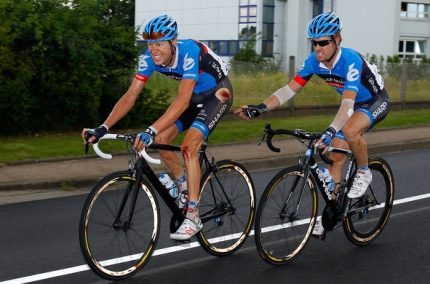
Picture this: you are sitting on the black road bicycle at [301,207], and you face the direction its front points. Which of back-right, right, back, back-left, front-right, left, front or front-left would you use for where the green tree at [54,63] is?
right

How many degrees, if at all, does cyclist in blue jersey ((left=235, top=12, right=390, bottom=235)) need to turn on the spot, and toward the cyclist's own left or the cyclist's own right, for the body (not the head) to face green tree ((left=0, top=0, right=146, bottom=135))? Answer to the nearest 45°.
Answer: approximately 90° to the cyclist's own right

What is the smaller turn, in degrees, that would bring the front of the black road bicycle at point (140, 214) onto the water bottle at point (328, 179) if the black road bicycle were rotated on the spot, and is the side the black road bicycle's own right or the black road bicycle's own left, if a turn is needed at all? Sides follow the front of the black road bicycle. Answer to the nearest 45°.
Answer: approximately 135° to the black road bicycle's own left

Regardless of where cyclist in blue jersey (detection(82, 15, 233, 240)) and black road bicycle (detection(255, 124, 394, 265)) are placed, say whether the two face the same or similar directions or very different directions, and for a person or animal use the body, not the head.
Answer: same or similar directions

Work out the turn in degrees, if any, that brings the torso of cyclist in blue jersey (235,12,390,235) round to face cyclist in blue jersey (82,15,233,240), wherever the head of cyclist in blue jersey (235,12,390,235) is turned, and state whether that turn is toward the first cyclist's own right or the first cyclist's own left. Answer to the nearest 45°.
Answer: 0° — they already face them

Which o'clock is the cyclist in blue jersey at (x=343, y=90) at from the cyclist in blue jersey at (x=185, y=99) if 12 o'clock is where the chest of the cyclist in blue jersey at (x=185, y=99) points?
the cyclist in blue jersey at (x=343, y=90) is roughly at 7 o'clock from the cyclist in blue jersey at (x=185, y=99).

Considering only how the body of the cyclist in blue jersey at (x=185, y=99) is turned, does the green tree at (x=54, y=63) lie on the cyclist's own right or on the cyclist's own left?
on the cyclist's own right

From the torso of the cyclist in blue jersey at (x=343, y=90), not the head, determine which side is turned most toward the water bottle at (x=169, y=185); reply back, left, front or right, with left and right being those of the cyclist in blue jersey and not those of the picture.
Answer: front

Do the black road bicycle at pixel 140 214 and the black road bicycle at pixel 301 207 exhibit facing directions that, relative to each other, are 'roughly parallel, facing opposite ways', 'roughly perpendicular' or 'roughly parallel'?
roughly parallel

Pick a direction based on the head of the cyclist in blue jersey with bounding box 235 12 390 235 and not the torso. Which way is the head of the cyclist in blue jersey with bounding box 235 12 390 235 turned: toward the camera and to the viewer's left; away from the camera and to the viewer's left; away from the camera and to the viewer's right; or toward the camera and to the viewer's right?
toward the camera and to the viewer's left

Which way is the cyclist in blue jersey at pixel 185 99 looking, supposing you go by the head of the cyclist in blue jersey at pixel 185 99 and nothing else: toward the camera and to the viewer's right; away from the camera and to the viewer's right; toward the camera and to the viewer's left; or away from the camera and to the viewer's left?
toward the camera and to the viewer's left

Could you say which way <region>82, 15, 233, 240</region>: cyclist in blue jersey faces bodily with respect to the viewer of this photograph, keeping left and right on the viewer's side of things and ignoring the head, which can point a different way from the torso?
facing the viewer and to the left of the viewer

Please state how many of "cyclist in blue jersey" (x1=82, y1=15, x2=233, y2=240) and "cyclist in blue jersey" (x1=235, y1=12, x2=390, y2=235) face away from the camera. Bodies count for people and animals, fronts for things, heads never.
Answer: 0
